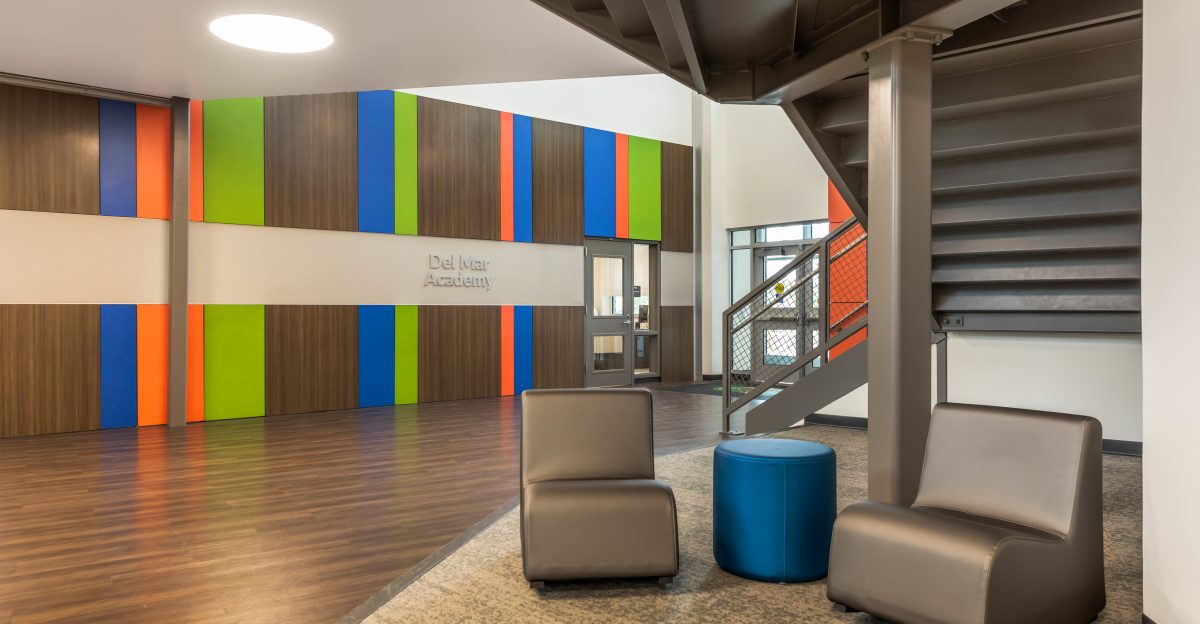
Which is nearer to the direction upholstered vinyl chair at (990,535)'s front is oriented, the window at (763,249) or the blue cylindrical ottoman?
the blue cylindrical ottoman

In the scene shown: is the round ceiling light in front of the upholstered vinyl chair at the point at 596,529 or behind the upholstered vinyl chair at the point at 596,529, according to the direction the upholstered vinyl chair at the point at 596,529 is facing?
behind

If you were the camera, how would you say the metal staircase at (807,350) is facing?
facing to the left of the viewer

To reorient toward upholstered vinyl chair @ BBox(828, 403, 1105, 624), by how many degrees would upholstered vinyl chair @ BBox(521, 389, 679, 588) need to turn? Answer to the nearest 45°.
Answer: approximately 90° to its left

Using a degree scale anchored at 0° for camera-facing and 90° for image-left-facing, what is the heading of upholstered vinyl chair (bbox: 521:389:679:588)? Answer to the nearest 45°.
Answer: approximately 0°

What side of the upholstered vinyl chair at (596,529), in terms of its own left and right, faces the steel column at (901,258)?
left

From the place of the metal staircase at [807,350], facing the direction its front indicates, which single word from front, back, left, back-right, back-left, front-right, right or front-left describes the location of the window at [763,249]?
right

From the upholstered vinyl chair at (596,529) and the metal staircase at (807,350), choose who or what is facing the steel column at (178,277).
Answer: the metal staircase

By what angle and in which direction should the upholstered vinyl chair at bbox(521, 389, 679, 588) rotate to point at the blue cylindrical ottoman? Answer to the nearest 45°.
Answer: approximately 90° to its left

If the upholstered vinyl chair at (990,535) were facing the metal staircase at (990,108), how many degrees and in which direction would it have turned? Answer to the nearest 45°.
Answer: approximately 135° to its right
